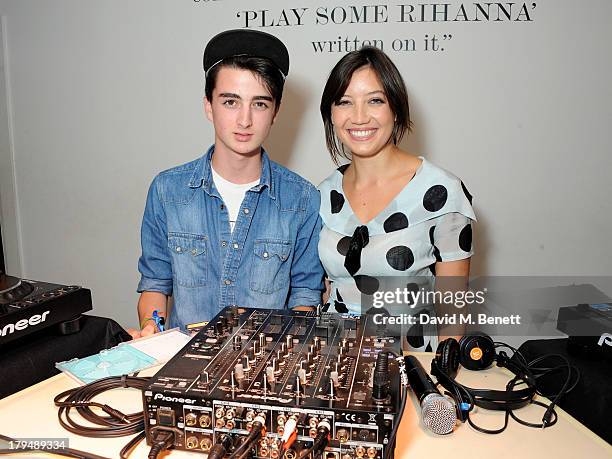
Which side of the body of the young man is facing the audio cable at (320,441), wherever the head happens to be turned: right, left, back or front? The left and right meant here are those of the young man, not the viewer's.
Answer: front

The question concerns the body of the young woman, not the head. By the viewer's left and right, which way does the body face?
facing the viewer and to the left of the viewer

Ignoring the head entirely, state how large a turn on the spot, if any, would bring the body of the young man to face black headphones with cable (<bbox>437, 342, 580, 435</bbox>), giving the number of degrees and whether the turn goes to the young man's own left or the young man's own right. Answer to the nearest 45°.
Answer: approximately 45° to the young man's own left

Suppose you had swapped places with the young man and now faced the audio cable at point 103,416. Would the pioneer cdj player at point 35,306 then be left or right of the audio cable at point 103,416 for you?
right

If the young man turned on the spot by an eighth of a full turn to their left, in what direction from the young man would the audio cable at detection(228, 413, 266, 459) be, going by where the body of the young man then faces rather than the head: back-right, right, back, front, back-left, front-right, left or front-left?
front-right

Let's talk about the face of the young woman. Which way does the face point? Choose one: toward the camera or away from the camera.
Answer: toward the camera

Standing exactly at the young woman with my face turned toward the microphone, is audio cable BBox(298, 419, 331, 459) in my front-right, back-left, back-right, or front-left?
front-right

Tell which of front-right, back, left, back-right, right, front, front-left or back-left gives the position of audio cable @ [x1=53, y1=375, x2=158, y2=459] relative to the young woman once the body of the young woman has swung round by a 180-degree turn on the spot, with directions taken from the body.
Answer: back

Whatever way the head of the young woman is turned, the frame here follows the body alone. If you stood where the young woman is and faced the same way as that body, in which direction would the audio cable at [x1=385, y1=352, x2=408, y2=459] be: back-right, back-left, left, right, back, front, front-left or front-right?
front-left

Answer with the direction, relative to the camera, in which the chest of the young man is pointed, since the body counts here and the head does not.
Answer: toward the camera

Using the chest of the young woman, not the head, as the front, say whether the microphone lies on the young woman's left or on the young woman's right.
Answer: on the young woman's left

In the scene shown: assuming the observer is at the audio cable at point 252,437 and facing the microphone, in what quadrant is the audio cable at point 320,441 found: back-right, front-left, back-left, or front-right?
front-right

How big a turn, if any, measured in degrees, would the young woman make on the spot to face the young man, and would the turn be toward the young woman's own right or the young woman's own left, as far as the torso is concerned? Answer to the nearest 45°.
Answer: approximately 45° to the young woman's own right

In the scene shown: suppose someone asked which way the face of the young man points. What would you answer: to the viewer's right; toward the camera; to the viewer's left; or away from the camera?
toward the camera

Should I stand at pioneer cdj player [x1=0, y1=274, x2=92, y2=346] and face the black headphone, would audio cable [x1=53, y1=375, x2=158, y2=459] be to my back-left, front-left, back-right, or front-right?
front-right

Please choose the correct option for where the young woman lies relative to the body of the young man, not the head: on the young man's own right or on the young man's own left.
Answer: on the young man's own left

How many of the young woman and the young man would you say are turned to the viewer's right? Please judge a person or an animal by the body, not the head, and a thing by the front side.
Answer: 0

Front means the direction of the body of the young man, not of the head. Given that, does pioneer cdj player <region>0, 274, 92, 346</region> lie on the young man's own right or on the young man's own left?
on the young man's own right
